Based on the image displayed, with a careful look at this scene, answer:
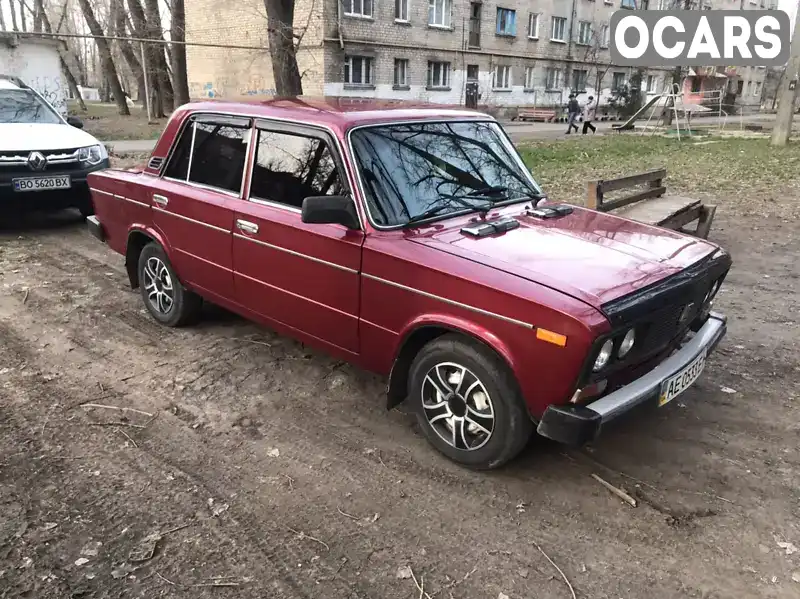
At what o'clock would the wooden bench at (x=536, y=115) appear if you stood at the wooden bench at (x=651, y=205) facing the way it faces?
the wooden bench at (x=536, y=115) is roughly at 7 o'clock from the wooden bench at (x=651, y=205).

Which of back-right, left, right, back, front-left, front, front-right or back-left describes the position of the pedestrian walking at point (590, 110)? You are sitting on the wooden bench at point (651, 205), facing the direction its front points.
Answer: back-left

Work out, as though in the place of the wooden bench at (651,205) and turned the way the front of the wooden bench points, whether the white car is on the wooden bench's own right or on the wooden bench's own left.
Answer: on the wooden bench's own right

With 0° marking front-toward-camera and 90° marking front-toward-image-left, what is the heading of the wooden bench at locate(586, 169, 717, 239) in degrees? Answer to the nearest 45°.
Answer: approximately 315°

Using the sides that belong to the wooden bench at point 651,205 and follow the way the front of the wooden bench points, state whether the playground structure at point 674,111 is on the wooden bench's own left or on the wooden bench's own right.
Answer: on the wooden bench's own left
